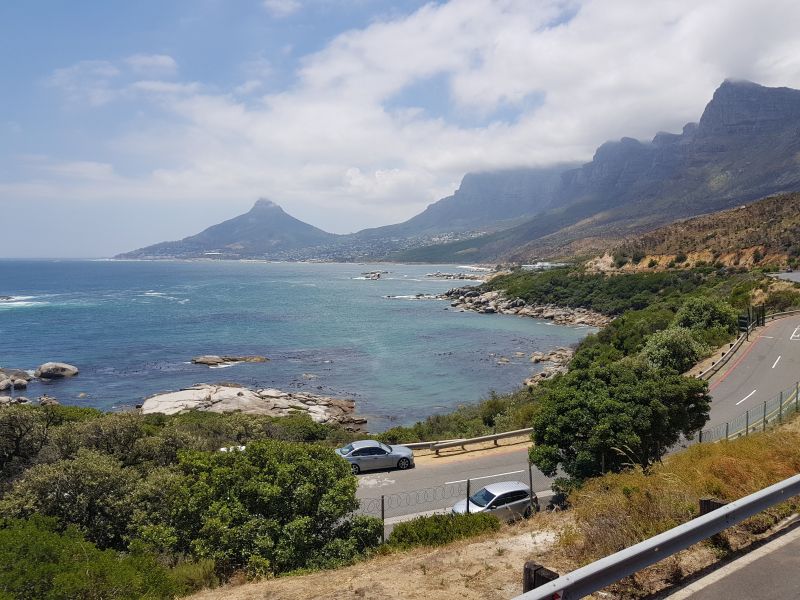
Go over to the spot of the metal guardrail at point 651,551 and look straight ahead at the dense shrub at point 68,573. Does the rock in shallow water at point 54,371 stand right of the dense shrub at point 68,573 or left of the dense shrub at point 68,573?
right

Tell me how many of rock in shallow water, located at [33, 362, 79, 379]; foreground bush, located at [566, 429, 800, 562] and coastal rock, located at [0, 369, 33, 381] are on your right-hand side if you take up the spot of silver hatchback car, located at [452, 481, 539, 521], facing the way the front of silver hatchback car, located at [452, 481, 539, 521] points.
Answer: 2

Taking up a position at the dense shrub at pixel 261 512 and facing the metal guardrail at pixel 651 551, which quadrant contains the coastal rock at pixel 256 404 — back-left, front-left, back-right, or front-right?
back-left

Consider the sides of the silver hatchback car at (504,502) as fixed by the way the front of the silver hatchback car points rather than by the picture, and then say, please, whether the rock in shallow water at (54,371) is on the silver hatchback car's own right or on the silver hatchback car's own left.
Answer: on the silver hatchback car's own right

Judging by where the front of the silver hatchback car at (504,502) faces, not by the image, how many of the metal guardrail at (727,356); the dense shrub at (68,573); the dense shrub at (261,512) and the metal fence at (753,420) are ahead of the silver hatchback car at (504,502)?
2

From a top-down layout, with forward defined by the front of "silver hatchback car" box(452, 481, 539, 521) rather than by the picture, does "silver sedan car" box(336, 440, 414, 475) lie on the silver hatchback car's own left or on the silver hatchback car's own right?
on the silver hatchback car's own right
